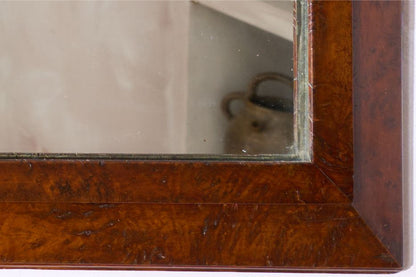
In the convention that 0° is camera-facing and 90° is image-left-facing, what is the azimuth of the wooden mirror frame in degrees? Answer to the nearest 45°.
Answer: approximately 0°
